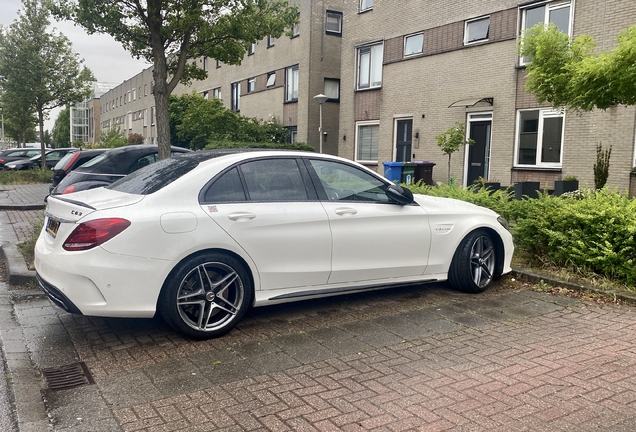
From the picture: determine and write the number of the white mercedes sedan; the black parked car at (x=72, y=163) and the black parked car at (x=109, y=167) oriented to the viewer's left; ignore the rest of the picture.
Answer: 0

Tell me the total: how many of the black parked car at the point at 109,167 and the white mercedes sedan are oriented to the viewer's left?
0

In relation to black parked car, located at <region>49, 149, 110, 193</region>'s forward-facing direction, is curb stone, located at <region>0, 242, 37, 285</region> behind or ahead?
behind

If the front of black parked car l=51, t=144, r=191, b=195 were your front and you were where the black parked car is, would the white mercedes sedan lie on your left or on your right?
on your right

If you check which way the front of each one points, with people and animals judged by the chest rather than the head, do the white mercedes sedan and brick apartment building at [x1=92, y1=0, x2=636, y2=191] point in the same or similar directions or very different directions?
very different directions

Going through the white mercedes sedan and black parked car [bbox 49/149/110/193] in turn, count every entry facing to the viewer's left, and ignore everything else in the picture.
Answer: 0

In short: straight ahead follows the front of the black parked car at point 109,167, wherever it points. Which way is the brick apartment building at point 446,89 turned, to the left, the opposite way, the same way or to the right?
the opposite way

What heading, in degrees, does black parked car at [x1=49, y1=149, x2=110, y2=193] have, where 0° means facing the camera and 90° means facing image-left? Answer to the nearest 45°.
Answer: approximately 225°

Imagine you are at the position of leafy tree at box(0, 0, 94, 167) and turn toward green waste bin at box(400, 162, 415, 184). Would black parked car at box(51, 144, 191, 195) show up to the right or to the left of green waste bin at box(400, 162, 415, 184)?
right

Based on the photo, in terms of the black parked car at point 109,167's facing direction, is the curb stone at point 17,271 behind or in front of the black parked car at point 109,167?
behind

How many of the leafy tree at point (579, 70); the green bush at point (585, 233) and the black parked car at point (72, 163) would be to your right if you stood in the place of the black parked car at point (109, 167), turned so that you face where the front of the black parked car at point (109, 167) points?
2

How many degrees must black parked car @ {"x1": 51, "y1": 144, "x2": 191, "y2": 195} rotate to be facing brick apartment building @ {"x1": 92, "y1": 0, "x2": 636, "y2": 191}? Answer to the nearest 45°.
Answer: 0° — it already faces it

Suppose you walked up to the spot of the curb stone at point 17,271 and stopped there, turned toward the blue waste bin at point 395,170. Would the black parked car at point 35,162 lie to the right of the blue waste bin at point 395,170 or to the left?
left

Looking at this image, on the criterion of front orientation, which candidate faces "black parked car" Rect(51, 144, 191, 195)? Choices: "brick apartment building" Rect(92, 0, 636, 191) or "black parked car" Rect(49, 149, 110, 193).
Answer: the brick apartment building

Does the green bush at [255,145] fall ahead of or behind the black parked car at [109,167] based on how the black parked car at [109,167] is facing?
ahead

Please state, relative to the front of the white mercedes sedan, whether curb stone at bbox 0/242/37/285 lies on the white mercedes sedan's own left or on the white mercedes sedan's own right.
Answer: on the white mercedes sedan's own left
